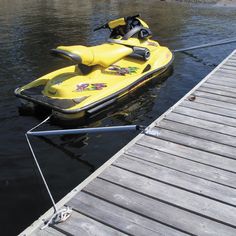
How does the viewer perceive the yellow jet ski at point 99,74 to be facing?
facing away from the viewer and to the right of the viewer
